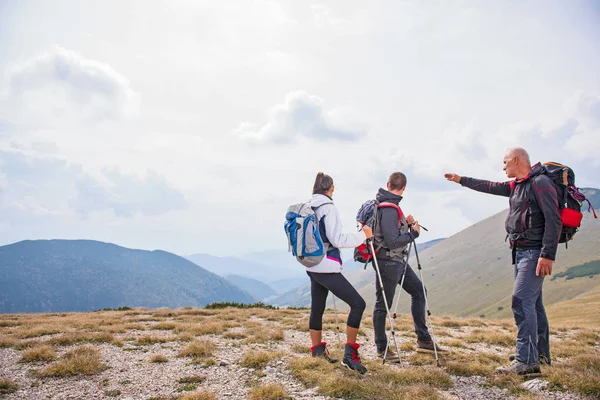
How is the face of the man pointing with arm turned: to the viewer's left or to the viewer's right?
to the viewer's left

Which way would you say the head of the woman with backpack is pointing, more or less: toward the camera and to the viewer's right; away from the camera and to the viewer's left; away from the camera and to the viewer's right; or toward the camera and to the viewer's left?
away from the camera and to the viewer's right

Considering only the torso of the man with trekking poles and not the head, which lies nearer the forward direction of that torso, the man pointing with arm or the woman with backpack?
the man pointing with arm
